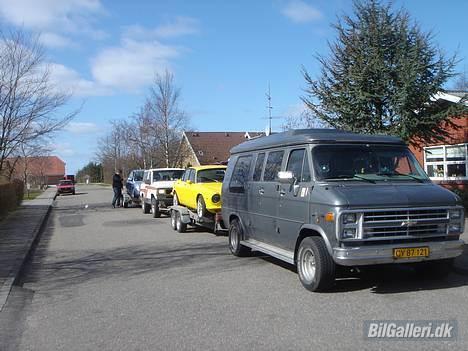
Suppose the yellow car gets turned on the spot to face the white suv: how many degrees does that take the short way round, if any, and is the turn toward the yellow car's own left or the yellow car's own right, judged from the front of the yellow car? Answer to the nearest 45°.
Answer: approximately 135° to the yellow car's own left

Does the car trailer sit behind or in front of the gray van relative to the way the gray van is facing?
behind

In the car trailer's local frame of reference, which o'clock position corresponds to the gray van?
The gray van is roughly at 1 o'clock from the car trailer.

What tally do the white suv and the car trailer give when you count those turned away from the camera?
0

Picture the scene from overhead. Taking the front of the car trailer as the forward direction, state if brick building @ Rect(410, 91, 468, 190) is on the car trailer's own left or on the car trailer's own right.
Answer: on the car trailer's own left

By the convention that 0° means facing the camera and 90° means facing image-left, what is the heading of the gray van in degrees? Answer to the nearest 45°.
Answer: approximately 315°

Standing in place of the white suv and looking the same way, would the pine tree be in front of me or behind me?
in front

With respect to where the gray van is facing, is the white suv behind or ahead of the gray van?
behind

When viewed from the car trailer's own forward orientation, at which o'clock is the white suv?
The white suv is roughly at 7 o'clock from the car trailer.

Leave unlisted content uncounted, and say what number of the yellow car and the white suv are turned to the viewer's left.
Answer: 0

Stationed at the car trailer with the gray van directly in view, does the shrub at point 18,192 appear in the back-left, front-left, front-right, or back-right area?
back-right

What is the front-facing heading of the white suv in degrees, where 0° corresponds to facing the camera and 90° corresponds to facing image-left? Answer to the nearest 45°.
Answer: approximately 315°

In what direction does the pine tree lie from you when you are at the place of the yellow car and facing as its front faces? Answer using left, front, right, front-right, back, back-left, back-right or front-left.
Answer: front-left
